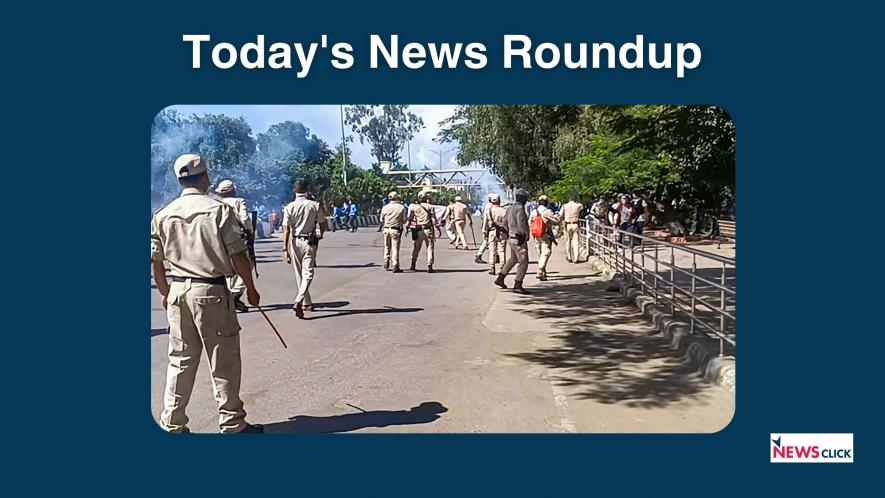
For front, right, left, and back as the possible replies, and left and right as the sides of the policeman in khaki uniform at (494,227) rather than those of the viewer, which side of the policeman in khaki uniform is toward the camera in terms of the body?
back
